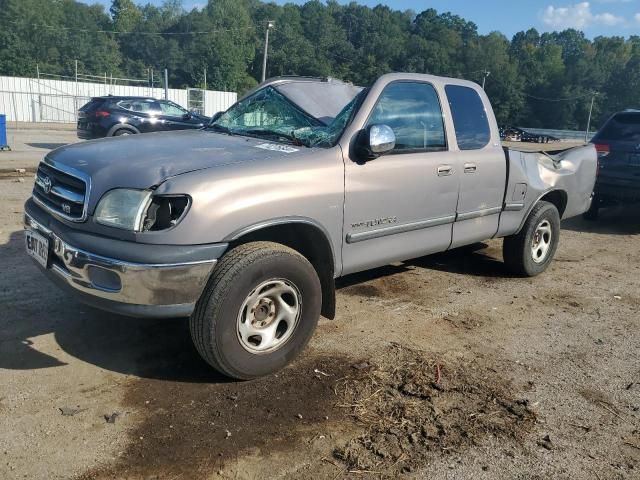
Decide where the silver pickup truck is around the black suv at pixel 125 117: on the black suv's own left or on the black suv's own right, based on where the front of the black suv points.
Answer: on the black suv's own right

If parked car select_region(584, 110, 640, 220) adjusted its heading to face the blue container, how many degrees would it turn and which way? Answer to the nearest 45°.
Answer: approximately 90° to its left

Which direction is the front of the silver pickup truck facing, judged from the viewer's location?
facing the viewer and to the left of the viewer

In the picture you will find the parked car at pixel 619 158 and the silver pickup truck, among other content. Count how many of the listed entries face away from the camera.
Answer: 1

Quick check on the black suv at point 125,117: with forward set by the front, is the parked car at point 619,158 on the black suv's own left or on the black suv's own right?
on the black suv's own right

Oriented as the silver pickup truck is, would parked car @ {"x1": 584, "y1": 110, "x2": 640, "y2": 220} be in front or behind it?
behind

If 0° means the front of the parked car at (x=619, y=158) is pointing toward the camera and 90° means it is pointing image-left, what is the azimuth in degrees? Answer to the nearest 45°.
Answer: approximately 180°

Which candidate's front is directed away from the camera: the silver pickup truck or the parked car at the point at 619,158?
the parked car

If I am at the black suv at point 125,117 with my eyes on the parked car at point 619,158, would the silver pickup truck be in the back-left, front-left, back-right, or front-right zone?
front-right

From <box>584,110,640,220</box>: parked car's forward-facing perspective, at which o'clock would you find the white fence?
The white fence is roughly at 10 o'clock from the parked car.

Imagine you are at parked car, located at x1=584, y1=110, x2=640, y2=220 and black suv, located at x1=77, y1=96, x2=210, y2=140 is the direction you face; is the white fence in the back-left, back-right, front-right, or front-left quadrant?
front-right

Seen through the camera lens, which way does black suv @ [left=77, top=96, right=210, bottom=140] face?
facing away from the viewer and to the right of the viewer

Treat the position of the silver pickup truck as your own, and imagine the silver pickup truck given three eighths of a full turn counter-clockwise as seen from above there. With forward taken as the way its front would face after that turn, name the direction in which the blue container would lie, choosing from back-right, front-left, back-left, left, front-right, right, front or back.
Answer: back-left

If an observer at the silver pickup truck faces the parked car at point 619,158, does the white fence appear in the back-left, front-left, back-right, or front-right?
front-left
